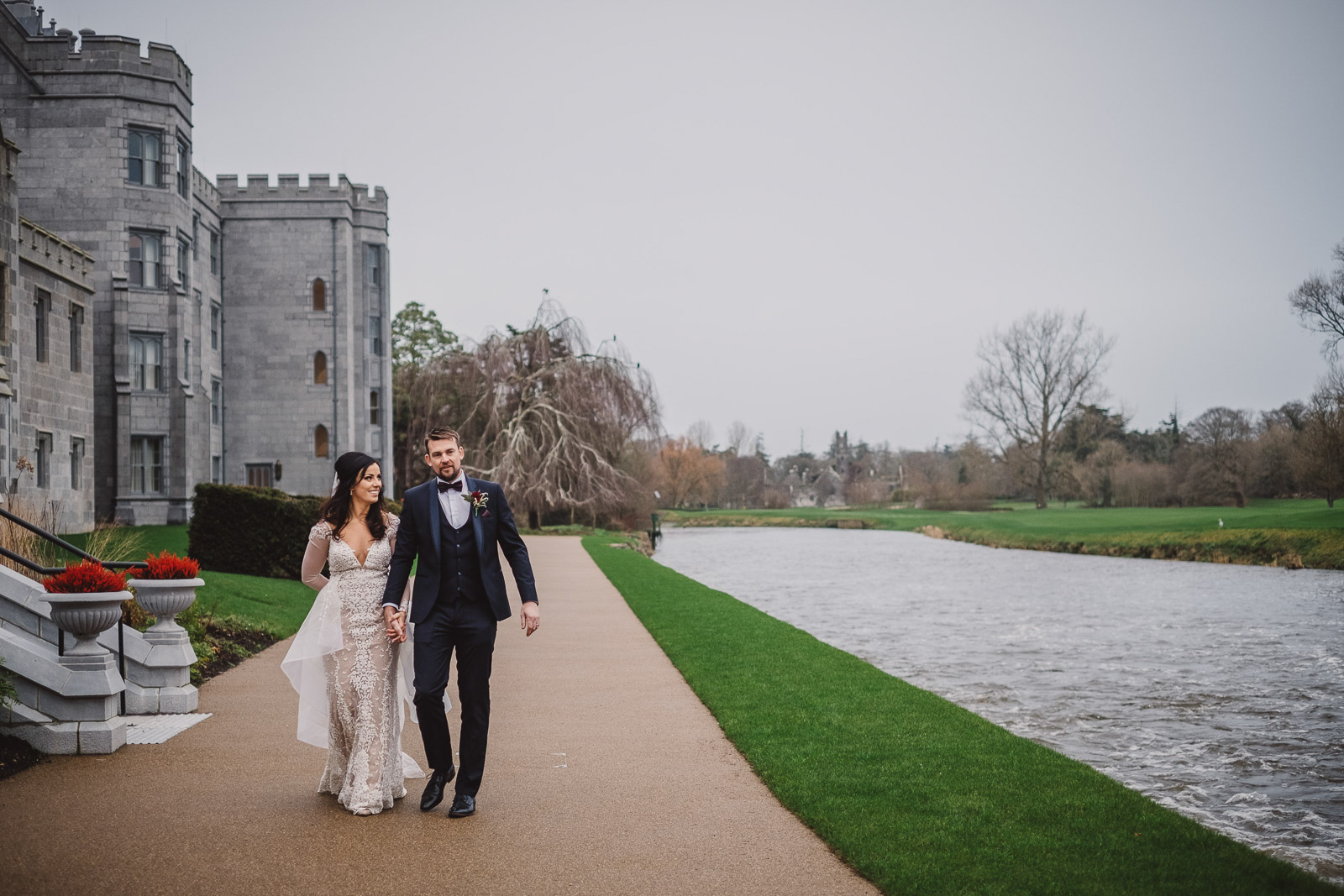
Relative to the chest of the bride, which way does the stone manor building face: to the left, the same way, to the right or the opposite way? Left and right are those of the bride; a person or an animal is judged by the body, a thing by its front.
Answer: to the left

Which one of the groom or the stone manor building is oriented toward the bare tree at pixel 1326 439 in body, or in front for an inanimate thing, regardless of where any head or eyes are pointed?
the stone manor building

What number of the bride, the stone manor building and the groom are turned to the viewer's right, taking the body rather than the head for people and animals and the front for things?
1

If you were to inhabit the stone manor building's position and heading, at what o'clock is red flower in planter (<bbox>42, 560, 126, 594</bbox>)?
The red flower in planter is roughly at 3 o'clock from the stone manor building.

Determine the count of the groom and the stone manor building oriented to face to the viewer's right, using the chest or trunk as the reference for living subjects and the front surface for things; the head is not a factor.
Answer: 1

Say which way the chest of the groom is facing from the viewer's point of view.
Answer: toward the camera

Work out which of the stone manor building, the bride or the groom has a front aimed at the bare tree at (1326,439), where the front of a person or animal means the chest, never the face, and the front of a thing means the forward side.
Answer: the stone manor building

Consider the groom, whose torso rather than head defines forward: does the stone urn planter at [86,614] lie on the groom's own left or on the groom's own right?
on the groom's own right

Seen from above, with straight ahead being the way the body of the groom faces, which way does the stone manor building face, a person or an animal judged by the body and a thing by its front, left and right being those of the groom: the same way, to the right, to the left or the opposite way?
to the left

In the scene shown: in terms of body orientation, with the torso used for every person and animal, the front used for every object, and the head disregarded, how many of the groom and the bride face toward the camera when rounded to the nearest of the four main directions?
2

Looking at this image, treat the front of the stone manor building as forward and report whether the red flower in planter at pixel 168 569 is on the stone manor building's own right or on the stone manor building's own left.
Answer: on the stone manor building's own right

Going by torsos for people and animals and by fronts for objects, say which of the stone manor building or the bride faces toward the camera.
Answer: the bride

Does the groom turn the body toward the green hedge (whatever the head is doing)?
no

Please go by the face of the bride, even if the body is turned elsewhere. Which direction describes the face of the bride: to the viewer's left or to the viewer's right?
to the viewer's right

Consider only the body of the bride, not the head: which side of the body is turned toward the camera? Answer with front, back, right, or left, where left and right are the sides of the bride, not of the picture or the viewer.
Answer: front

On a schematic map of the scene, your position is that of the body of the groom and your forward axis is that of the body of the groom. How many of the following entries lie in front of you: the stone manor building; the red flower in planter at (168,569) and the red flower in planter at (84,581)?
0
